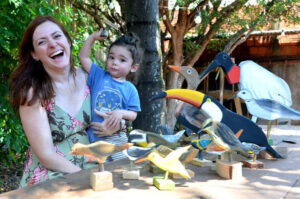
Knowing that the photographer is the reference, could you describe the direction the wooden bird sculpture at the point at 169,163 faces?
facing to the left of the viewer

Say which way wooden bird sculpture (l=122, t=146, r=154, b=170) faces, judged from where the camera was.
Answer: facing to the left of the viewer

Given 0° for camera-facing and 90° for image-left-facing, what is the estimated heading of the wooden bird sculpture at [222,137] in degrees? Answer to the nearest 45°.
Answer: approximately 90°

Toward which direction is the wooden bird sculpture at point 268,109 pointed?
to the viewer's left

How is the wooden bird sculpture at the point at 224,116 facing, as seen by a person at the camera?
facing to the left of the viewer

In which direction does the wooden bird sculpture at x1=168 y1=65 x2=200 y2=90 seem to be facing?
to the viewer's left

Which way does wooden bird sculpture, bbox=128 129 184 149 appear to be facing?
to the viewer's left
